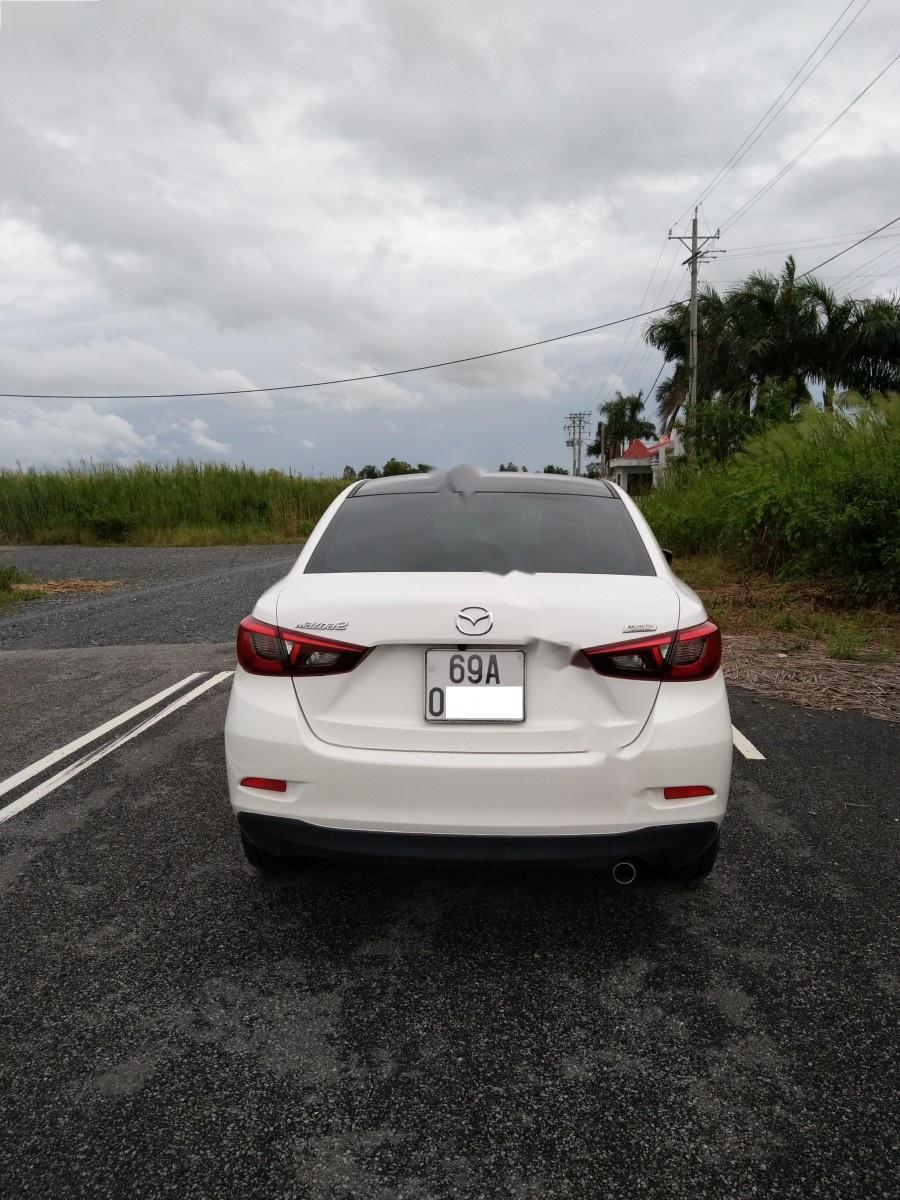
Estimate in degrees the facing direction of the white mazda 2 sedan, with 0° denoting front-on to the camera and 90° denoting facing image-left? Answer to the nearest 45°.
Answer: approximately 180°
